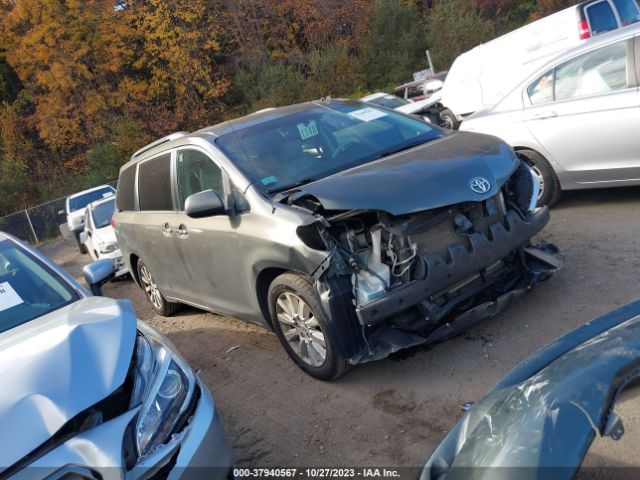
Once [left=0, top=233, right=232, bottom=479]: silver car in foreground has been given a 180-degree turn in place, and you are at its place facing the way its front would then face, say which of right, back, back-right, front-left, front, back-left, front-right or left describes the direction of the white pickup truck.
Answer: front-right

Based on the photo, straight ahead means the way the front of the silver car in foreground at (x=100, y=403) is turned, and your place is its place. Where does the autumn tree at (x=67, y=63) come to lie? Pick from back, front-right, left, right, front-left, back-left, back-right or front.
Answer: back-left

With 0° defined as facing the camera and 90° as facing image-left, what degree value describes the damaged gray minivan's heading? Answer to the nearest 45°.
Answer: approximately 315°

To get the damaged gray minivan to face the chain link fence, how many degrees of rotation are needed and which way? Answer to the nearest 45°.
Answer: approximately 180°

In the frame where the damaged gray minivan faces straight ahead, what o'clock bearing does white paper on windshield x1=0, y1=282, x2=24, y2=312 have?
The white paper on windshield is roughly at 4 o'clock from the damaged gray minivan.

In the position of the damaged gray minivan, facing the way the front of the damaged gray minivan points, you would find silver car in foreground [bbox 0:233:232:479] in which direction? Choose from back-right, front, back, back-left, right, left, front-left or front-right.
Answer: right

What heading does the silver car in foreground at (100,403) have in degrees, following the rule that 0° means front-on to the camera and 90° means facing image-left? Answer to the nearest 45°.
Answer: approximately 315°
